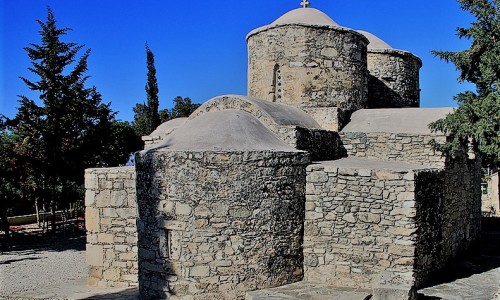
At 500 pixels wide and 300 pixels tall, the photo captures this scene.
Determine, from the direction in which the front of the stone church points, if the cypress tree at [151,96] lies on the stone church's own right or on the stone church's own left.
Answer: on the stone church's own left

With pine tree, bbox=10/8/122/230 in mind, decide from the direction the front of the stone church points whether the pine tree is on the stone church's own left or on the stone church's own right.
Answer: on the stone church's own left

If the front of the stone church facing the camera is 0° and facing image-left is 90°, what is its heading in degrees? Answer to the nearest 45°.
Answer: approximately 225°
